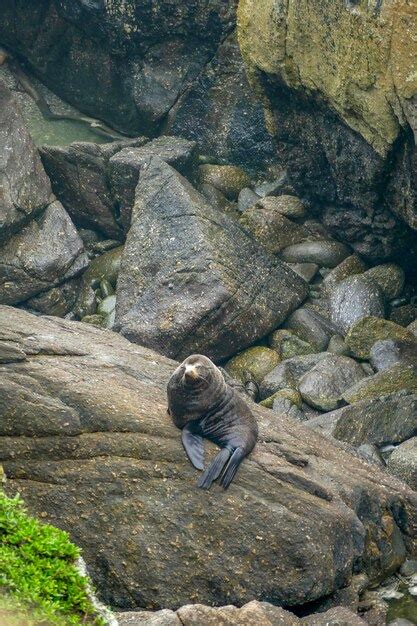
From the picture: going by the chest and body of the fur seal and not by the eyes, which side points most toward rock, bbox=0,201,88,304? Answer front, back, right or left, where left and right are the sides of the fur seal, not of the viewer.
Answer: right

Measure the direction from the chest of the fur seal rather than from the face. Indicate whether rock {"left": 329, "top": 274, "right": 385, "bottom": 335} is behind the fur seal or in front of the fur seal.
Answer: behind

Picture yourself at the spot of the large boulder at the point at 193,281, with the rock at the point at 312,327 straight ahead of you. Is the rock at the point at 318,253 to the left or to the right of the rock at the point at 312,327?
left

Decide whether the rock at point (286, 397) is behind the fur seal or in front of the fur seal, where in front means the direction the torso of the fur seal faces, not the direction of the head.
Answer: behind

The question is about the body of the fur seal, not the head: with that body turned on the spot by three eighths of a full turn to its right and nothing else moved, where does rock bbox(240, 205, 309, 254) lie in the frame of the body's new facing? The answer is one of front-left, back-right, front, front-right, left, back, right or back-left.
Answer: front

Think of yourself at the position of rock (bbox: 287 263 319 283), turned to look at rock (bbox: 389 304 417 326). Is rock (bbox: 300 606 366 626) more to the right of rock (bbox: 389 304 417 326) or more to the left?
right

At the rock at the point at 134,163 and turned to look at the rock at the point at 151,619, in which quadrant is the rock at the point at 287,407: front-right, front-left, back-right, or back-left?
front-left

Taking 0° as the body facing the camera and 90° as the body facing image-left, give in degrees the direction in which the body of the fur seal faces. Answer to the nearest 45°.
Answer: approximately 45°

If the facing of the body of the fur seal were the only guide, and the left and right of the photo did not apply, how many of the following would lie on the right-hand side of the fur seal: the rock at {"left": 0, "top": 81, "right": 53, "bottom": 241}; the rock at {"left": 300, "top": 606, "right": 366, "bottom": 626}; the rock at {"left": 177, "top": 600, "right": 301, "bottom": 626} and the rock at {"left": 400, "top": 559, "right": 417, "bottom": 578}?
1

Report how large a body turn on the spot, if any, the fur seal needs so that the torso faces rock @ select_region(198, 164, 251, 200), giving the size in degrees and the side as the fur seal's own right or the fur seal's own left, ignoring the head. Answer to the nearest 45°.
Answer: approximately 135° to the fur seal's own right

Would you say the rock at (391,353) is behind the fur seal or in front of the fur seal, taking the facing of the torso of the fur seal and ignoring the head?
behind
